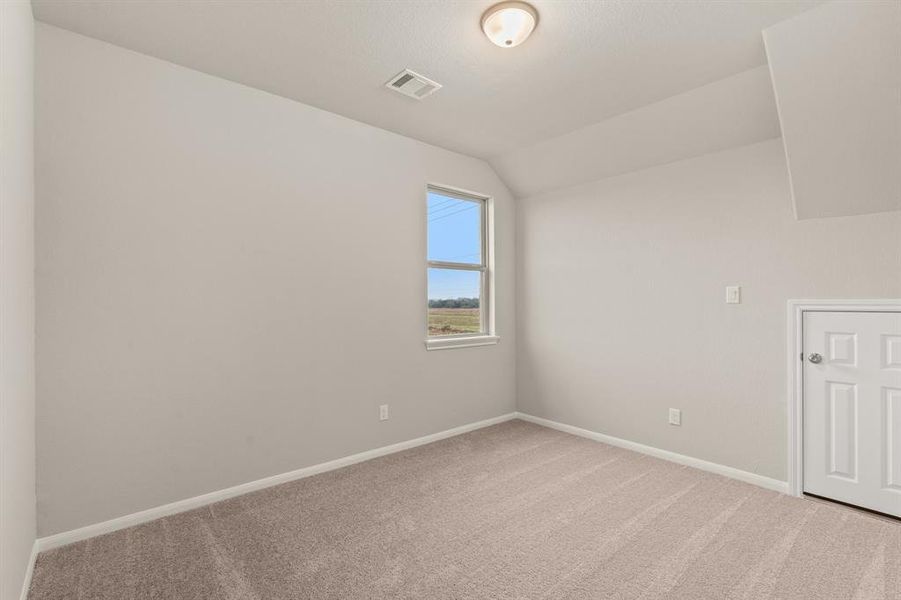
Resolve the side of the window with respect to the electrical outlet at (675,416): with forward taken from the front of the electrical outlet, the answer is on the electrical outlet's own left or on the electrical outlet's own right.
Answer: on the electrical outlet's own right

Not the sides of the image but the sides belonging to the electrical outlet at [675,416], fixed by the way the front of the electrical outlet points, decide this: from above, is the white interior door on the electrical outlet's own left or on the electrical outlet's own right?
on the electrical outlet's own left

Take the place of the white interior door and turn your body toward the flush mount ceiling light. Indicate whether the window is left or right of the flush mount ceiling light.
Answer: right

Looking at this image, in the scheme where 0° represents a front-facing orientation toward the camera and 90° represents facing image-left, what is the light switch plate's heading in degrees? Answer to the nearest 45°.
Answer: approximately 0°

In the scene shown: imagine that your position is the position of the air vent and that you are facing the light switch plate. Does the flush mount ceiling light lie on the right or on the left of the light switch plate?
right

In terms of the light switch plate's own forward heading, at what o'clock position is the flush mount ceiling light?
The flush mount ceiling light is roughly at 1 o'clock from the light switch plate.
